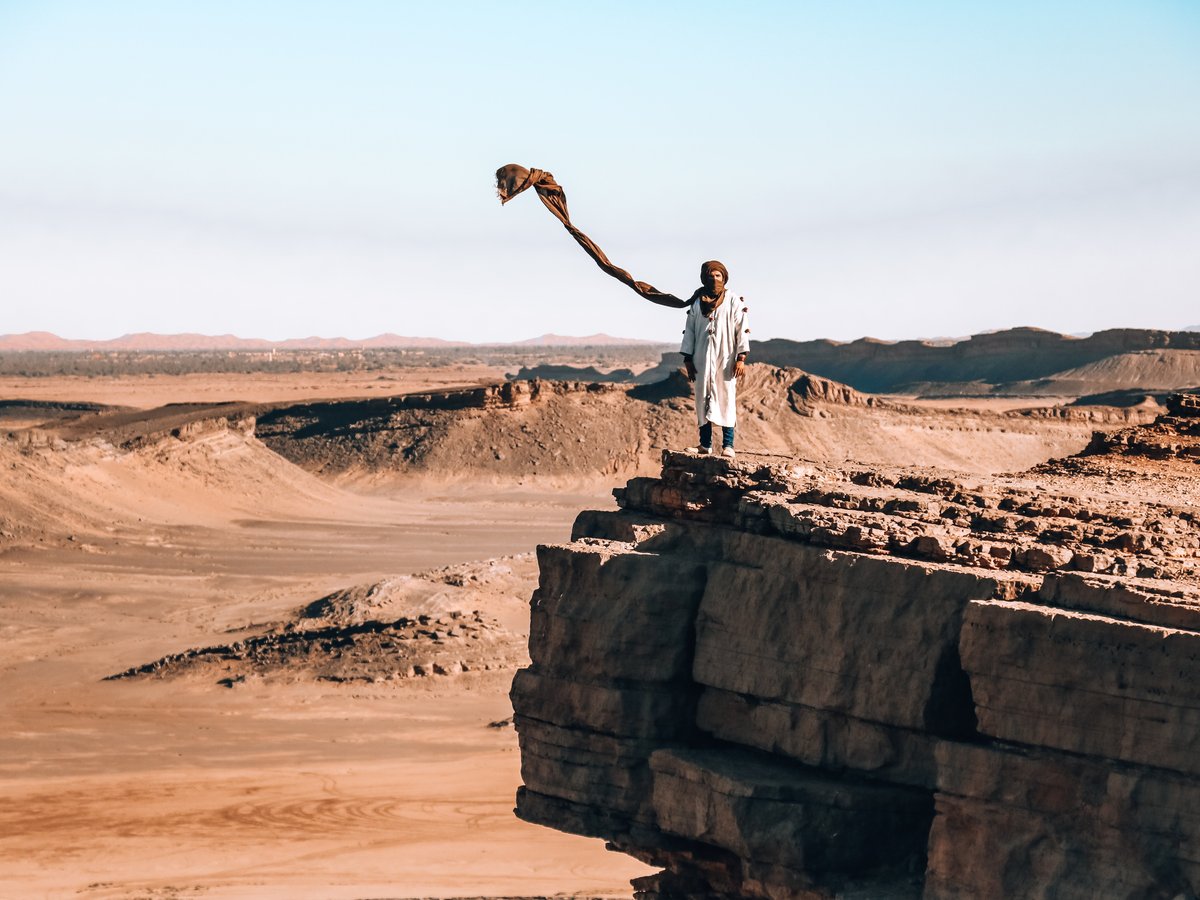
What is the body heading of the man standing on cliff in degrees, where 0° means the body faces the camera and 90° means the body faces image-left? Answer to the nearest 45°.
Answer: approximately 0°
